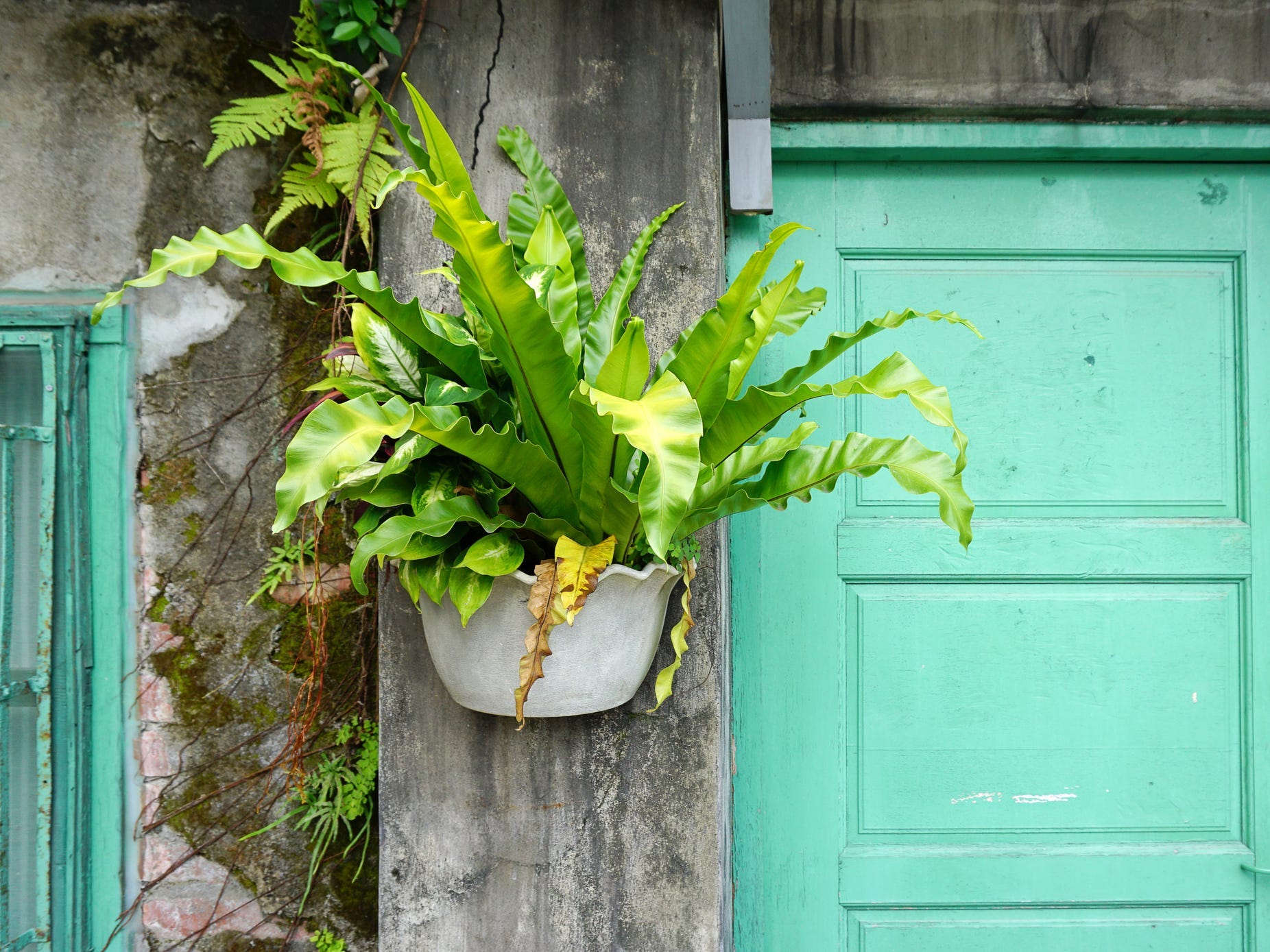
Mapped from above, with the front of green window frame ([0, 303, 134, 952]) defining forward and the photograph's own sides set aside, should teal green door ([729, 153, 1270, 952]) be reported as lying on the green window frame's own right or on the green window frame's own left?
on the green window frame's own left

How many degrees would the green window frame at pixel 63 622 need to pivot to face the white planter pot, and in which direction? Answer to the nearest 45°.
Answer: approximately 45° to its left

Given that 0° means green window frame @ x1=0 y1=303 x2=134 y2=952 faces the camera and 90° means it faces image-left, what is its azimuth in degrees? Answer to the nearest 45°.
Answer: approximately 0°
